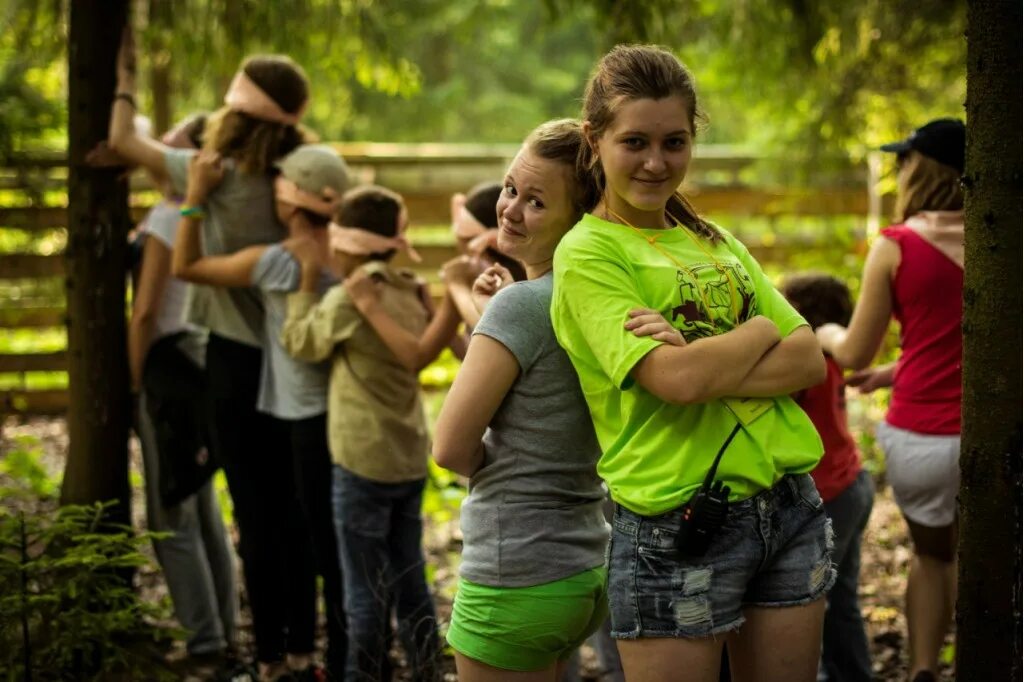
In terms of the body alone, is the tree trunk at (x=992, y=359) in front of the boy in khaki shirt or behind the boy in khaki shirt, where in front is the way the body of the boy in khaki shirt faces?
behind

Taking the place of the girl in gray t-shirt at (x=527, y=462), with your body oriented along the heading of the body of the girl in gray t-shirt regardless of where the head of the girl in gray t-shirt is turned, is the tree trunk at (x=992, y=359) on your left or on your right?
on your right

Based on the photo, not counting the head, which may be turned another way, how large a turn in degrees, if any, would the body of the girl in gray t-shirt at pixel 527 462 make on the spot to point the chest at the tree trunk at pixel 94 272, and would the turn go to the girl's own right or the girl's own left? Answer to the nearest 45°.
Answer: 0° — they already face it

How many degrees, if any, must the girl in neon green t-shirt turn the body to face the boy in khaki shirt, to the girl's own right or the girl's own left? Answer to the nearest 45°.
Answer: approximately 180°

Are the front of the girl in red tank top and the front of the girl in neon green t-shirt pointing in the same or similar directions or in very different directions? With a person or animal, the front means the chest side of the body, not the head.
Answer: very different directions

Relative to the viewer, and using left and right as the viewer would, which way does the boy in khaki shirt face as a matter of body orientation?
facing away from the viewer and to the left of the viewer

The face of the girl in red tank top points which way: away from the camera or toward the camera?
away from the camera

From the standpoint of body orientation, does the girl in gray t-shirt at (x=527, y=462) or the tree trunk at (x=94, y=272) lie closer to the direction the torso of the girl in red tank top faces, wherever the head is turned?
the tree trunk

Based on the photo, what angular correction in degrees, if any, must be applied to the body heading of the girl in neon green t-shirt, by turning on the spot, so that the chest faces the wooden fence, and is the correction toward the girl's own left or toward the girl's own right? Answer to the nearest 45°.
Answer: approximately 135° to the girl's own left

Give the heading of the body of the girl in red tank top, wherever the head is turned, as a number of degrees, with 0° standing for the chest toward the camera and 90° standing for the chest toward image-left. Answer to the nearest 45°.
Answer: approximately 135°

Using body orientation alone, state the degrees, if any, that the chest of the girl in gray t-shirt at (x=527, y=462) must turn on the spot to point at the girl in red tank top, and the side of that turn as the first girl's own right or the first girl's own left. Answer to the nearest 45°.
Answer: approximately 90° to the first girl's own right

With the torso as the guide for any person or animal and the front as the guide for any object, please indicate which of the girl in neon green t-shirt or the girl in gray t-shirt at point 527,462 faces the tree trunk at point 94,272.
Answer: the girl in gray t-shirt
